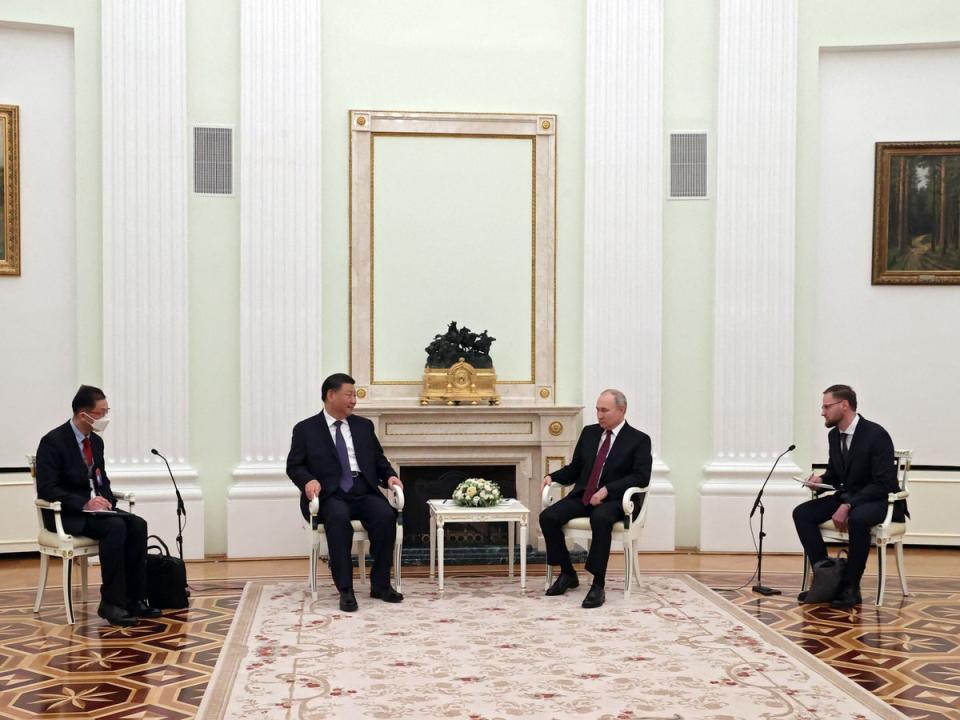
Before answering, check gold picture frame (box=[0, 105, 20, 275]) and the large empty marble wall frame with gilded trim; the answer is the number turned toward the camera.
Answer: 2

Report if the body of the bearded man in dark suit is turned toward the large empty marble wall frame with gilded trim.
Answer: no

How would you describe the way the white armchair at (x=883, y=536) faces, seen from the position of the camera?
facing the viewer and to the left of the viewer

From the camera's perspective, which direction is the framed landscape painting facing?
toward the camera

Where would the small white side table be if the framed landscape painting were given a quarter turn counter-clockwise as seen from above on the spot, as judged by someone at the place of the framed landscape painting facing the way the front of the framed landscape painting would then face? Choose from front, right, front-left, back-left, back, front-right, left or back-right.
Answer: back-right

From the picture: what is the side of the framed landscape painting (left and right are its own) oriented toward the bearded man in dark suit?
front

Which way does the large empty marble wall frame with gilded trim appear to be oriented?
toward the camera

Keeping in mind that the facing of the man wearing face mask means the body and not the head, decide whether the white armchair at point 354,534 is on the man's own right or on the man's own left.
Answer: on the man's own left

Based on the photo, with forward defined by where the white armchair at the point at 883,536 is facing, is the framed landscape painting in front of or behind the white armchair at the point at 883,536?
behind

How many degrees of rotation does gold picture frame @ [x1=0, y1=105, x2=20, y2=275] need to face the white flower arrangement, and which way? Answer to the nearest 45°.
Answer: approximately 45° to its left

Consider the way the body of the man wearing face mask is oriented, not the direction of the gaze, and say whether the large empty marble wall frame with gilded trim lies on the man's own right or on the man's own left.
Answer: on the man's own left

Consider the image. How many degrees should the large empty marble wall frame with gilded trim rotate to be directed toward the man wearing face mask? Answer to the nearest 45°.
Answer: approximately 45° to its right

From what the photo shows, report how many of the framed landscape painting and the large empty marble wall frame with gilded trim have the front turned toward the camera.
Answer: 2

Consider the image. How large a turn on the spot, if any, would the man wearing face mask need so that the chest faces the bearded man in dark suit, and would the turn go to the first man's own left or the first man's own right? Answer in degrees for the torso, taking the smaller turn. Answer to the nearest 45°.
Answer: approximately 45° to the first man's own left

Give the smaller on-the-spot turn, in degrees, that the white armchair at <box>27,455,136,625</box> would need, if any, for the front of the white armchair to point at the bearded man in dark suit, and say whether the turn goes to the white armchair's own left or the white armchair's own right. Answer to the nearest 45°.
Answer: approximately 45° to the white armchair's own left

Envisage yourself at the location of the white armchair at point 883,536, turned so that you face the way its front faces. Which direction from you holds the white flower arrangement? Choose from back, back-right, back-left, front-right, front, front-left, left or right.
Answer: front-right

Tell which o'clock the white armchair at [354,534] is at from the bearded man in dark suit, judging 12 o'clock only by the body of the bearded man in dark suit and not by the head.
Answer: The white armchair is roughly at 1 o'clock from the bearded man in dark suit.

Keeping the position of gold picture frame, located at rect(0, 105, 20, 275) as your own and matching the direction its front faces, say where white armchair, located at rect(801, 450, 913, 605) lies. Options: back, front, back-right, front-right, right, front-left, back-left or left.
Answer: front-left

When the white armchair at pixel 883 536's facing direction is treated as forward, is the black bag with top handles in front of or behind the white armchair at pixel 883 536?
in front

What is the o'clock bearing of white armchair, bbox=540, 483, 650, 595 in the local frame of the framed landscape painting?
The white armchair is roughly at 1 o'clock from the framed landscape painting.

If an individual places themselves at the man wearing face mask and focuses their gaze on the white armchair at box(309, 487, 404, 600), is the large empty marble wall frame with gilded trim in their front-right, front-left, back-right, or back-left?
front-left

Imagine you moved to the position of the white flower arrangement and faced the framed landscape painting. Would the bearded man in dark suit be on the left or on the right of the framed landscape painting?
right
